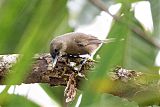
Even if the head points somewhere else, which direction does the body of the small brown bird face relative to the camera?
to the viewer's left
